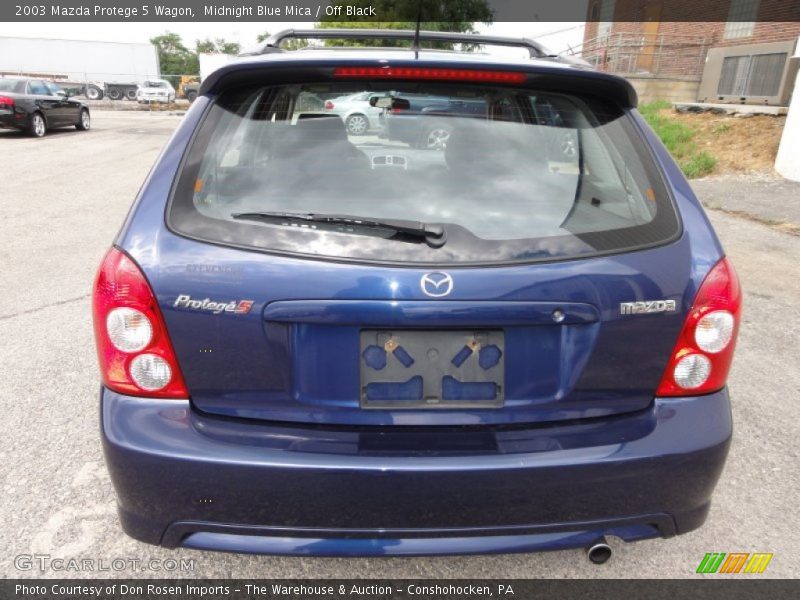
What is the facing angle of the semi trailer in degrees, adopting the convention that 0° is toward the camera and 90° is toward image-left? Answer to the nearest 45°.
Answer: approximately 90°

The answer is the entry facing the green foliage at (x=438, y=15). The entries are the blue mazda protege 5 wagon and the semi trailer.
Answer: the blue mazda protege 5 wagon

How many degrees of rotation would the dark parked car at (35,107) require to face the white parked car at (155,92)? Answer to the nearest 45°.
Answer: approximately 45° to its left

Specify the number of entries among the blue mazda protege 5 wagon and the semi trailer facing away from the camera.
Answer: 1

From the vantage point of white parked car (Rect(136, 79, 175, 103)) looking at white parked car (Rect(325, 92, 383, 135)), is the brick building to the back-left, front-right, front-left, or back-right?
front-left

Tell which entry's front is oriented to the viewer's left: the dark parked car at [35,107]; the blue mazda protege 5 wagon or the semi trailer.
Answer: the semi trailer

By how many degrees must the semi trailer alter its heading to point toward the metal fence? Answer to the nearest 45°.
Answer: approximately 135° to its left

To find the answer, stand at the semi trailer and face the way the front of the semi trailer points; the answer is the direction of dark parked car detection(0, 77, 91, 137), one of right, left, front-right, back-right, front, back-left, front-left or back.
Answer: left

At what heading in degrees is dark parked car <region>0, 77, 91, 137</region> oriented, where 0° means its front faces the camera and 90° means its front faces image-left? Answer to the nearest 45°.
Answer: approximately 225°

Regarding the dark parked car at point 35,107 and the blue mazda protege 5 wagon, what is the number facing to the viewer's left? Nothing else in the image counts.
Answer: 0

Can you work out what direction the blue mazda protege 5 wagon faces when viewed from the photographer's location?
facing away from the viewer

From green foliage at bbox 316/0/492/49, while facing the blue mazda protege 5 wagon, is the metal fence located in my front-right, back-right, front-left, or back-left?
front-left

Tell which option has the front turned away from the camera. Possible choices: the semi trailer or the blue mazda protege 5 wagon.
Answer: the blue mazda protege 5 wagon
